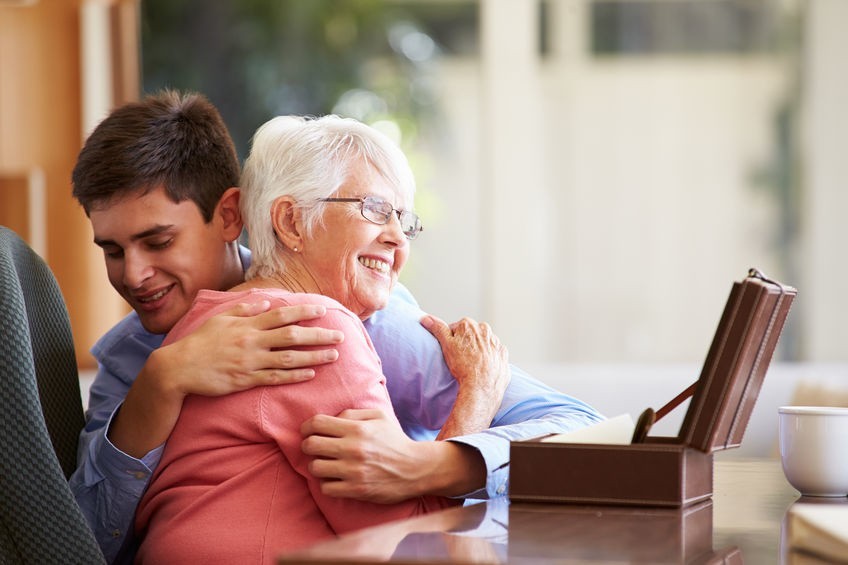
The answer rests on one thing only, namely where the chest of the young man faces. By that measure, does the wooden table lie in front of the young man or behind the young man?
in front

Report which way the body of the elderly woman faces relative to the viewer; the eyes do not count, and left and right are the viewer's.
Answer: facing away from the viewer and to the right of the viewer

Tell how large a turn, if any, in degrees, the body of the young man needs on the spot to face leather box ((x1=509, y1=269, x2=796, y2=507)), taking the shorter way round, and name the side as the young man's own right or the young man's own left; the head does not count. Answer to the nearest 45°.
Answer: approximately 45° to the young man's own left

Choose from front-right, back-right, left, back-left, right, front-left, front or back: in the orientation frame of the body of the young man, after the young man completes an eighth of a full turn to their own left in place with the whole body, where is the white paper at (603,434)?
front

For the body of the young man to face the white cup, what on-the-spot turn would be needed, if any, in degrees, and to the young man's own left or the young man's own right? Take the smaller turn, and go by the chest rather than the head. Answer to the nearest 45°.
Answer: approximately 45° to the young man's own left
